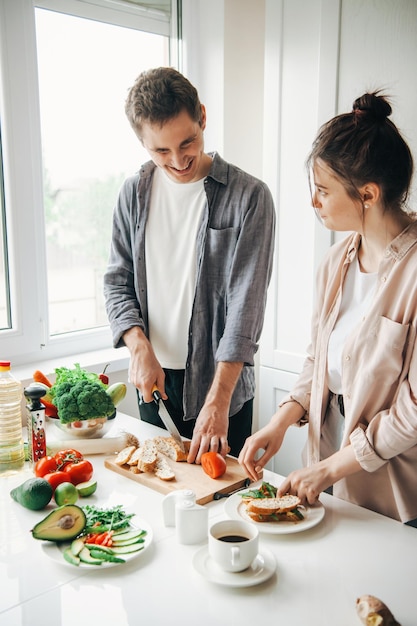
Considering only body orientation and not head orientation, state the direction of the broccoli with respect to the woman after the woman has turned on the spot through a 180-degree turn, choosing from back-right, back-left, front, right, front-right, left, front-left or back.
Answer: back-left

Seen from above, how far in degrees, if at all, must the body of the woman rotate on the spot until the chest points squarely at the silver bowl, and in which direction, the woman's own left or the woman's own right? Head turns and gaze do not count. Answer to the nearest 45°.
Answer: approximately 45° to the woman's own right

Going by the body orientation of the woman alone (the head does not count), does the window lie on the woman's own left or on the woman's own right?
on the woman's own right

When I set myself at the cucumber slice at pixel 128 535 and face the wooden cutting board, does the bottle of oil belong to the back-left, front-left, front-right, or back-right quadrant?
front-left

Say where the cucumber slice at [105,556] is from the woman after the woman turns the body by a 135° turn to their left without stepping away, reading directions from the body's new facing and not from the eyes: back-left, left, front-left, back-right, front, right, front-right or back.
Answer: back-right

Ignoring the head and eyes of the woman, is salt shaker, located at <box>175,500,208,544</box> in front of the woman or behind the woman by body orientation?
in front

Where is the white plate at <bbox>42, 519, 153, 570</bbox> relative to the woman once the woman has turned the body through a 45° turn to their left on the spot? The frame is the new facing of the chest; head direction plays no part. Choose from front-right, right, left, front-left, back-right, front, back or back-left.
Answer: front-right

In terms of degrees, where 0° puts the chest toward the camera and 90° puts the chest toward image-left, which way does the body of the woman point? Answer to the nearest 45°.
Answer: approximately 45°

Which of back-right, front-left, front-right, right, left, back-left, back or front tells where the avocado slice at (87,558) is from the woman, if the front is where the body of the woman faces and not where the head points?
front

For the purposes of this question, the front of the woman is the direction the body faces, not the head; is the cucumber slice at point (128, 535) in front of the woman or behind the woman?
in front

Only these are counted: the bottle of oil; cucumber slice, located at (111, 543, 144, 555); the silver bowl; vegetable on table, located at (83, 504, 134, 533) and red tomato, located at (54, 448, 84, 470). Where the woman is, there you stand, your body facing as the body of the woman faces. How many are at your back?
0

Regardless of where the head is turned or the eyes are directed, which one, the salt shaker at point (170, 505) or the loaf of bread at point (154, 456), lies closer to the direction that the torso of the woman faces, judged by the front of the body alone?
the salt shaker

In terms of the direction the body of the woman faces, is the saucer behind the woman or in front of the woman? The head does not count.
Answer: in front

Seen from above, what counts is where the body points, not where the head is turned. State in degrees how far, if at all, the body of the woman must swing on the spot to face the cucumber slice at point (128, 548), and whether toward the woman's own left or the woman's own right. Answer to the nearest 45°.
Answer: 0° — they already face it

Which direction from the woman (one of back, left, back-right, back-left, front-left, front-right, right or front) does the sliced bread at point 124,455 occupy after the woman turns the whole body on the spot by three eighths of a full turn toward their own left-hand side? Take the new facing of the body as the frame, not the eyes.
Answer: back

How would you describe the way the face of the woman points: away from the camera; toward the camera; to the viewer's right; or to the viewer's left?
to the viewer's left

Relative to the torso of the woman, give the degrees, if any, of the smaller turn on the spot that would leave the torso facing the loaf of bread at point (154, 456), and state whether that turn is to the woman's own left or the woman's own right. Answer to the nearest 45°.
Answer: approximately 45° to the woman's own right
